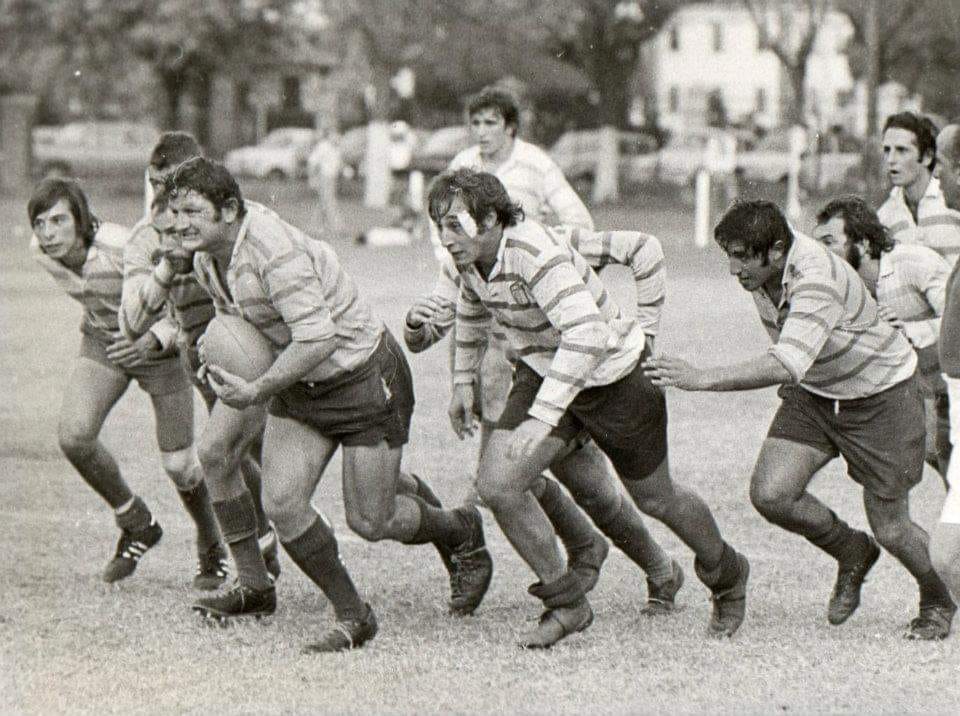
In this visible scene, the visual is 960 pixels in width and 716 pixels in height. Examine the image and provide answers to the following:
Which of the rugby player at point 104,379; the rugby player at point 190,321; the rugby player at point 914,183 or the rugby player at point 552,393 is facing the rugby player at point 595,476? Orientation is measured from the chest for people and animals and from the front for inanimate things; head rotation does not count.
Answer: the rugby player at point 914,183

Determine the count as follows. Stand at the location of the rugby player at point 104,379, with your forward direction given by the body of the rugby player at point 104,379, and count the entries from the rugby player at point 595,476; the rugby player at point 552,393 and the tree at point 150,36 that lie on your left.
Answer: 2

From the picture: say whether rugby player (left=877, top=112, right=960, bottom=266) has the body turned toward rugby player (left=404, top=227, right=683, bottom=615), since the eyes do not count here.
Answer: yes

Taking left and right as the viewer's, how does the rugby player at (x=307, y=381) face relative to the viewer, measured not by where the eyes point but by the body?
facing the viewer and to the left of the viewer

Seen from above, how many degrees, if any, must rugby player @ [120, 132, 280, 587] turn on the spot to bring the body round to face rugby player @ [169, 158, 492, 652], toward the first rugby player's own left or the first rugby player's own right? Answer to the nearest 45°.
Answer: approximately 135° to the first rugby player's own left

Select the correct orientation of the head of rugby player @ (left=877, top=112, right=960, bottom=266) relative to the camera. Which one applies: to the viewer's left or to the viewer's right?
to the viewer's left

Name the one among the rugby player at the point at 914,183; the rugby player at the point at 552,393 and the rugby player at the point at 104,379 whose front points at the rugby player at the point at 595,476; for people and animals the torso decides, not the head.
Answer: the rugby player at the point at 914,183

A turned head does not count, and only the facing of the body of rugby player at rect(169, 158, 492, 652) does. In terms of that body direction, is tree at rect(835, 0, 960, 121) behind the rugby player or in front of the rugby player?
behind

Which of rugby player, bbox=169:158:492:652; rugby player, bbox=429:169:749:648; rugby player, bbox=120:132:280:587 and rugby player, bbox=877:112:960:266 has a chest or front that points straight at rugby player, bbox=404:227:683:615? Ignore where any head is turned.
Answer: rugby player, bbox=877:112:960:266

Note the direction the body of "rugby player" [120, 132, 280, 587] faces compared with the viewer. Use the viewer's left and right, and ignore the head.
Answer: facing to the left of the viewer
